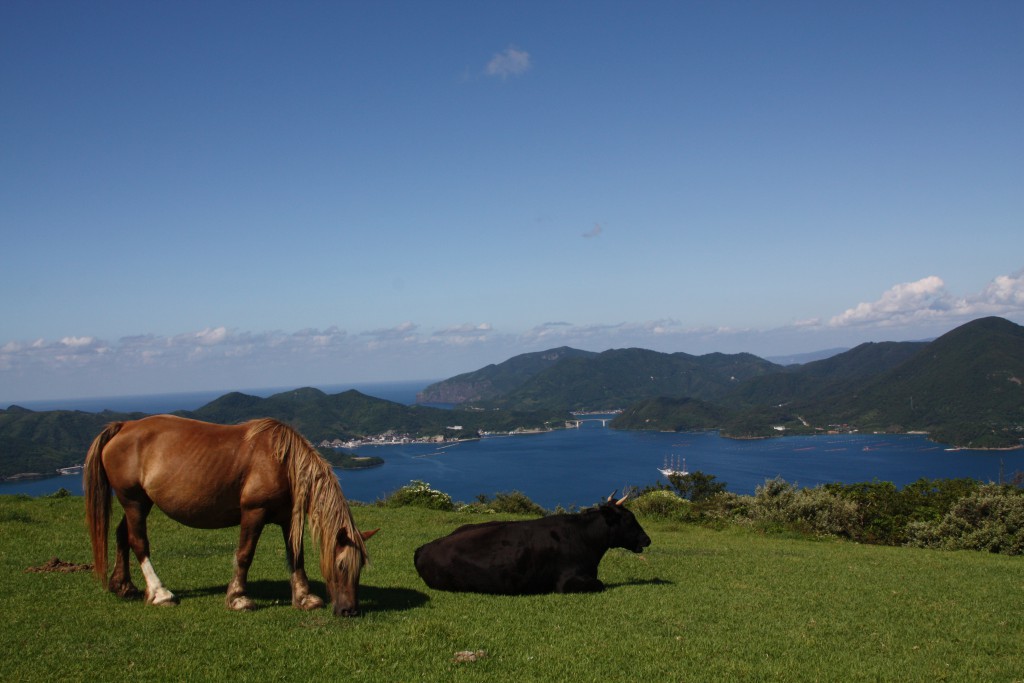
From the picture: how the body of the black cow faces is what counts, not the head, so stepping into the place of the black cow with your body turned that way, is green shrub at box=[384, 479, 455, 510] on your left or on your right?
on your left

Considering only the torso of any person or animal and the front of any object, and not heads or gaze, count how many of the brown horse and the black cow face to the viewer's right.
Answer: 2

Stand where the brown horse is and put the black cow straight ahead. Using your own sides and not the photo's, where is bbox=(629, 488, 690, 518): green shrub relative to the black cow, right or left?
left

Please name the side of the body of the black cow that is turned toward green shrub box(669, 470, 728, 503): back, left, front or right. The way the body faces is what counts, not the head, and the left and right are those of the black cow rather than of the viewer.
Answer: left

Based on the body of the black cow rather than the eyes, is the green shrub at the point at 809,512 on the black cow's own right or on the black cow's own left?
on the black cow's own left

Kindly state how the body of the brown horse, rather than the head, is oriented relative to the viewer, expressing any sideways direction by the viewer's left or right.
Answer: facing to the right of the viewer

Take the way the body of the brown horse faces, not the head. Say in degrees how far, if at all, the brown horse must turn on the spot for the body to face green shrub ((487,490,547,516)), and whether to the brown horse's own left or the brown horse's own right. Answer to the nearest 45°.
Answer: approximately 45° to the brown horse's own left

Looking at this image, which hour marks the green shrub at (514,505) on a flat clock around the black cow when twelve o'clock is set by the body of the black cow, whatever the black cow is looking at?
The green shrub is roughly at 9 o'clock from the black cow.

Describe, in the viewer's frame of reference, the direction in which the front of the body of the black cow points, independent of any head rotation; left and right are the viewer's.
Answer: facing to the right of the viewer

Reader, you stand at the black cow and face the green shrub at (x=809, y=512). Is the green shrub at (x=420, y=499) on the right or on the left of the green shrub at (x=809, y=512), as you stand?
left
